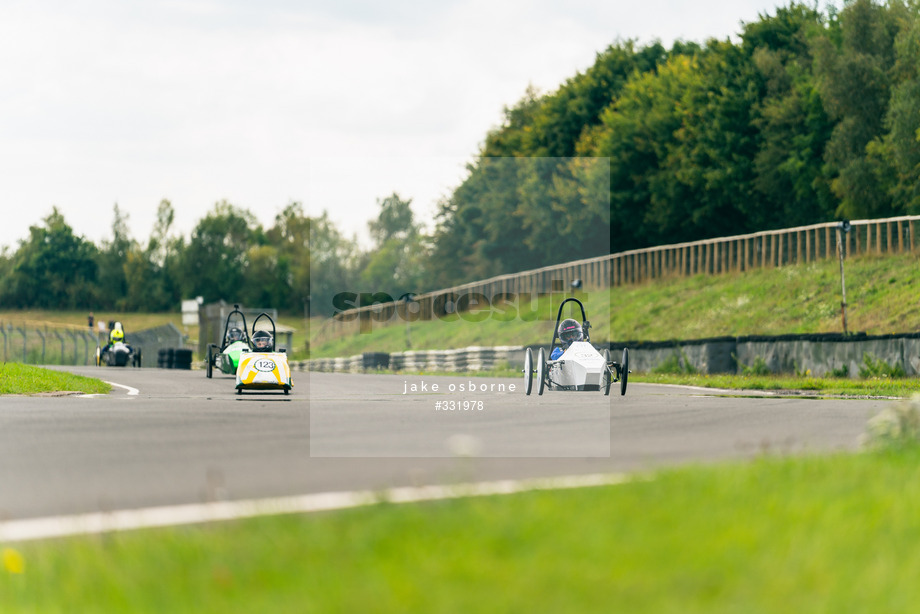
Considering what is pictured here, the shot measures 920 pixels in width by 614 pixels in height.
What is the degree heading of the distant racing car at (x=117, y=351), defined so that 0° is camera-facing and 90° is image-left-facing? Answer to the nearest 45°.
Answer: approximately 0°

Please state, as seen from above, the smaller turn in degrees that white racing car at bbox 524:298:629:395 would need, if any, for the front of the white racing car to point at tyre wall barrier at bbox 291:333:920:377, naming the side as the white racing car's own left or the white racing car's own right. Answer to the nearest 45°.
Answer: approximately 135° to the white racing car's own left

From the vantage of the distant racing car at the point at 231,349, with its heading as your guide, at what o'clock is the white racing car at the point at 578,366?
The white racing car is roughly at 11 o'clock from the distant racing car.

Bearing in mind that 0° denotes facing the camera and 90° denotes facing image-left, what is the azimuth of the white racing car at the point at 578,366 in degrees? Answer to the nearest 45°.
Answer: approximately 0°

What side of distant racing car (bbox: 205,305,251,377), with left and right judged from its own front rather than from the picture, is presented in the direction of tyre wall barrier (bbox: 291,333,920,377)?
left

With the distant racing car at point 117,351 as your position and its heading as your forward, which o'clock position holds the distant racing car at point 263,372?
the distant racing car at point 263,372 is roughly at 12 o'clock from the distant racing car at point 117,351.

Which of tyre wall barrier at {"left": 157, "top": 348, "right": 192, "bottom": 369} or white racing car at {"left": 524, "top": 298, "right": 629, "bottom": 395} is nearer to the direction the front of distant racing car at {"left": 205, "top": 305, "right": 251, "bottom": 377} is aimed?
the white racing car

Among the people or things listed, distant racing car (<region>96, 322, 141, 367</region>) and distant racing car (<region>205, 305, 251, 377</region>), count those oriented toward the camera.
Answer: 2

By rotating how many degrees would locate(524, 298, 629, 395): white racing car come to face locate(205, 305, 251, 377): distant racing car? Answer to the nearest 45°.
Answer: approximately 135° to its right

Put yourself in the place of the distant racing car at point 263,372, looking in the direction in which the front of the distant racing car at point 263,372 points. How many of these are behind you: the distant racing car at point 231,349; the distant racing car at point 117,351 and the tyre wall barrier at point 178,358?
3

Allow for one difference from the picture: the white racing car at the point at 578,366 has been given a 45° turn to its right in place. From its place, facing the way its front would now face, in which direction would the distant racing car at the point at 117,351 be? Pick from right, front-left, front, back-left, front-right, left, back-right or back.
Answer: right
